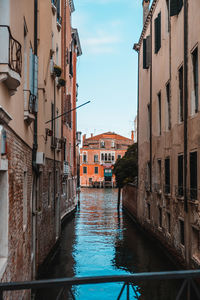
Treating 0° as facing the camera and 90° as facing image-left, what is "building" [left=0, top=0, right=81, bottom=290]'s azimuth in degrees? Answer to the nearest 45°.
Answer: approximately 270°

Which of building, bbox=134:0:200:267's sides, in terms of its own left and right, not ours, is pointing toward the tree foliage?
right

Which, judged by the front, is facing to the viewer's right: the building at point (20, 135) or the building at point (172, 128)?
the building at point (20, 135)

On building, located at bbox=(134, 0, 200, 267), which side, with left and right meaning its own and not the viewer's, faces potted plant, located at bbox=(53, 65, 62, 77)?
front

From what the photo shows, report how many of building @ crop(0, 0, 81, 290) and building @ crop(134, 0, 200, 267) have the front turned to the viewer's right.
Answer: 1

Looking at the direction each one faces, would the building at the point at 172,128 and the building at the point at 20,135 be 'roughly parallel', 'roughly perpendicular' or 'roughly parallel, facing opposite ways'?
roughly parallel, facing opposite ways

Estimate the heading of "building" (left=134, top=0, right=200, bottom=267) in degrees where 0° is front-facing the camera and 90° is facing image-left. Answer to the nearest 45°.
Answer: approximately 90°

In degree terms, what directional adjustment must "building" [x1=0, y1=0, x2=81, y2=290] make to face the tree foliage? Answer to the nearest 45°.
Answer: approximately 90° to its left

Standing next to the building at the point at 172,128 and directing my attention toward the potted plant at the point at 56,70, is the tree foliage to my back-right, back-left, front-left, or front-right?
front-right
